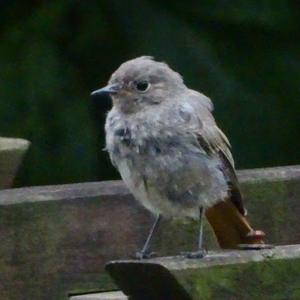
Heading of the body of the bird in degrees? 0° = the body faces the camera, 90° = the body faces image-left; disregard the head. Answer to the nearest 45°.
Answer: approximately 45°
